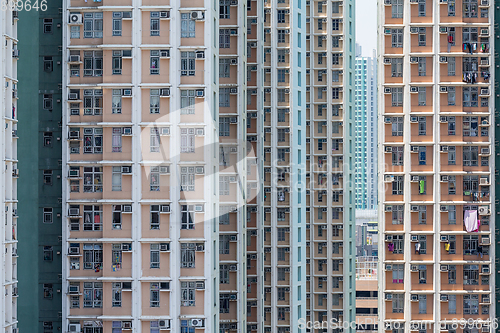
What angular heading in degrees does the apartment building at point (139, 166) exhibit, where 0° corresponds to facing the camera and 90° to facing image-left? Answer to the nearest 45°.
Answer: approximately 0°

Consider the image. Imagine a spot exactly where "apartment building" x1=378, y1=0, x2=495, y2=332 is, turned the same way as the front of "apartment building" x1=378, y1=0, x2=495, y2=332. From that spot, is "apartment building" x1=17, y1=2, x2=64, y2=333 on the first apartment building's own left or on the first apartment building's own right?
on the first apartment building's own right

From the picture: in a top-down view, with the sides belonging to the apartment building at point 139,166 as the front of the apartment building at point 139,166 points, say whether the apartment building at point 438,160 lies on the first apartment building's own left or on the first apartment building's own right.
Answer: on the first apartment building's own left

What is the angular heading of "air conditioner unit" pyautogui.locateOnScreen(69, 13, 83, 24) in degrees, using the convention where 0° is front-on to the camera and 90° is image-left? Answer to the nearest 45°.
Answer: approximately 0°

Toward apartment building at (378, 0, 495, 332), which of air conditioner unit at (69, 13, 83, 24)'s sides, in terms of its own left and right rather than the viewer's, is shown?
left

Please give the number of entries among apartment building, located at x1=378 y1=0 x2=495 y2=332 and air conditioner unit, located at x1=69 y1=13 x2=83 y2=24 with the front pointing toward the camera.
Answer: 2

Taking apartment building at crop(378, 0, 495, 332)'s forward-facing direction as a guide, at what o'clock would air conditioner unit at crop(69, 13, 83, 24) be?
The air conditioner unit is roughly at 2 o'clock from the apartment building.

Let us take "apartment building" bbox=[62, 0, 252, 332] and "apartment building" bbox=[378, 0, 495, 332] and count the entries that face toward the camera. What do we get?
2
